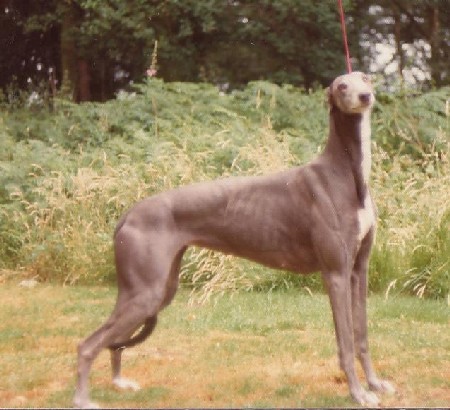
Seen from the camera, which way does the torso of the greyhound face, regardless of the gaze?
to the viewer's right
